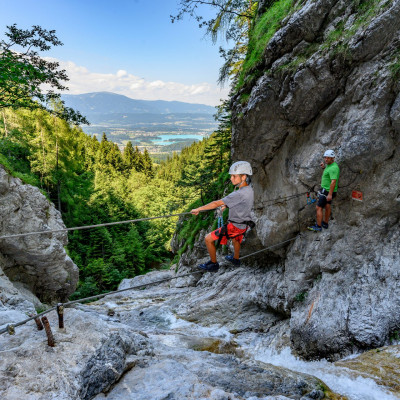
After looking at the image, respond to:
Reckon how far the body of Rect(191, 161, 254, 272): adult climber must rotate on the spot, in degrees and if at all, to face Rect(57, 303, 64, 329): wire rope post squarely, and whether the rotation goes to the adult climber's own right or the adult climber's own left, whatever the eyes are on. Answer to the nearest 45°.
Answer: approximately 45° to the adult climber's own left

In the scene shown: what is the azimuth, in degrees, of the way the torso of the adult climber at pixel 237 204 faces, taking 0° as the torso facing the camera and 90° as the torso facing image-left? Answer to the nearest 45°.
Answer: approximately 90°
